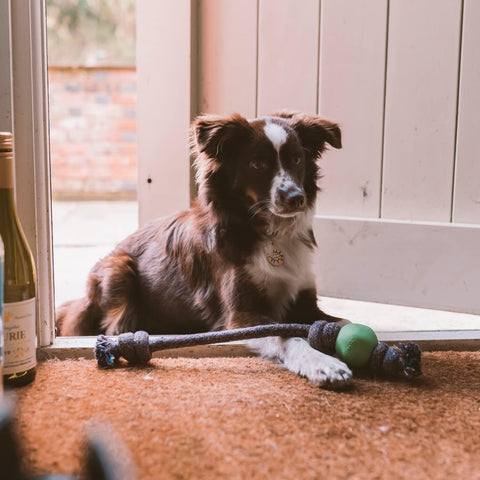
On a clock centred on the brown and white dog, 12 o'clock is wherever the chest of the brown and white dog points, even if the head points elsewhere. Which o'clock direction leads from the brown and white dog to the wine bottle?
The wine bottle is roughly at 3 o'clock from the brown and white dog.

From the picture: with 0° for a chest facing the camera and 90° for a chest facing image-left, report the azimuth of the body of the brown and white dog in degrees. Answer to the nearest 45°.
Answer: approximately 315°
